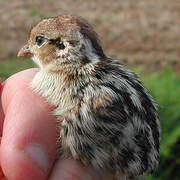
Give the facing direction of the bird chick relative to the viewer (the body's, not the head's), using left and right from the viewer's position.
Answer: facing to the left of the viewer
